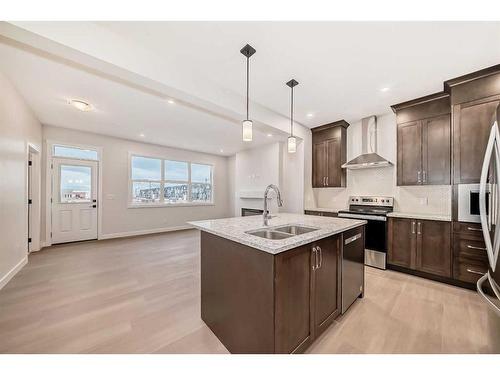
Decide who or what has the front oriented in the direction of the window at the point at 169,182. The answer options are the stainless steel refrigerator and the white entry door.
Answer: the stainless steel refrigerator

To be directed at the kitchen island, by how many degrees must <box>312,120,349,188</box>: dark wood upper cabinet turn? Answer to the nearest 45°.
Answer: approximately 45° to its left

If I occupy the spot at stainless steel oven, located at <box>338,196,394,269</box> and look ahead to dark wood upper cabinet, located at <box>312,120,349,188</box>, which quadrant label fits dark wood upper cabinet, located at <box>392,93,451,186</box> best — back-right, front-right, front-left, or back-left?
back-right

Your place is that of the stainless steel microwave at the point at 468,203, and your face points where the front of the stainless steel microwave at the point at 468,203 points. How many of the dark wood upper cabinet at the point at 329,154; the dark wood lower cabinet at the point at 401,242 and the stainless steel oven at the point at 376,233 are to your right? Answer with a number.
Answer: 3

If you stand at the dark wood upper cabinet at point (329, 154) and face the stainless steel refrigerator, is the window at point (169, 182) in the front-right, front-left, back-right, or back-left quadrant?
back-right

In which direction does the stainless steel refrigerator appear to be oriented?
to the viewer's left

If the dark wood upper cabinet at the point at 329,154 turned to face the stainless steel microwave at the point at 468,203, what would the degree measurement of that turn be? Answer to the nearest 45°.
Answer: approximately 90° to its left

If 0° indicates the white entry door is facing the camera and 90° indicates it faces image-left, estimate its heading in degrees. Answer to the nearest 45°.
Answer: approximately 0°
